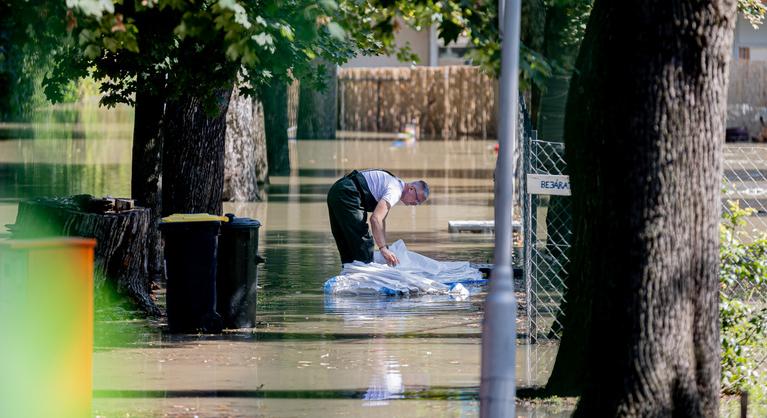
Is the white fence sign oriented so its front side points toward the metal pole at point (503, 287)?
yes

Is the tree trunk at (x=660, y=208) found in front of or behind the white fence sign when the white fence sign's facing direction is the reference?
in front

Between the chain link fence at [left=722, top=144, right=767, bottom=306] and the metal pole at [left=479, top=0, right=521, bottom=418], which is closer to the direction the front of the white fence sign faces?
the metal pole

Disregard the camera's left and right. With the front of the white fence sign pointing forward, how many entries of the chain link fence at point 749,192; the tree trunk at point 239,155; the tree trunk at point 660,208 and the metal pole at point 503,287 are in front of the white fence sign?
2

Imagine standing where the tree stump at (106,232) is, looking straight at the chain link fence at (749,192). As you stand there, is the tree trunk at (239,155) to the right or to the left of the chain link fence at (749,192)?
left

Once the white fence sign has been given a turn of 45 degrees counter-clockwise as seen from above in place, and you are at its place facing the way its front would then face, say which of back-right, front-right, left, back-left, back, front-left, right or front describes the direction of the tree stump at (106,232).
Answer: back-right

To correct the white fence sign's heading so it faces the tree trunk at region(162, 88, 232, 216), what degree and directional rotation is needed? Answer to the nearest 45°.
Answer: approximately 135° to its right

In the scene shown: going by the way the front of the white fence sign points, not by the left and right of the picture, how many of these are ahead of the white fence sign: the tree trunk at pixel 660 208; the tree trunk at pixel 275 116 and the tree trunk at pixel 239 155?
1

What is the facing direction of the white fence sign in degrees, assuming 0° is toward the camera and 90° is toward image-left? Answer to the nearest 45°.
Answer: approximately 0°
